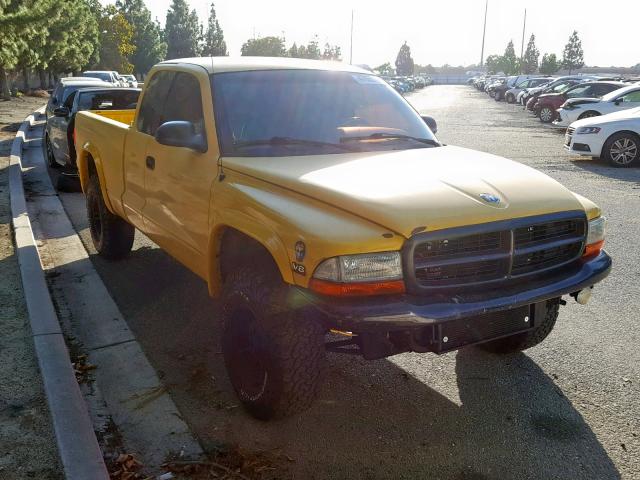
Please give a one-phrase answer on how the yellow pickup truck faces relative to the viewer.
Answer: facing the viewer and to the right of the viewer

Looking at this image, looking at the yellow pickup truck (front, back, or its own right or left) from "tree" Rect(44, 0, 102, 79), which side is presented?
back

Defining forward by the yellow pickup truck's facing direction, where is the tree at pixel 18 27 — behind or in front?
behind
